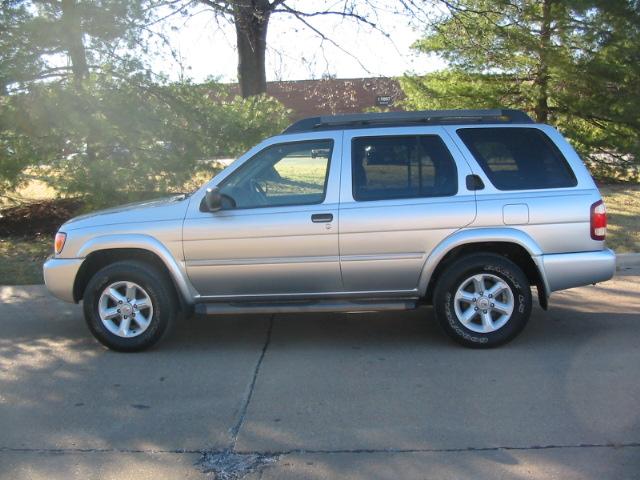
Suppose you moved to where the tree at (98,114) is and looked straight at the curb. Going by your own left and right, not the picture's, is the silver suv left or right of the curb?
right

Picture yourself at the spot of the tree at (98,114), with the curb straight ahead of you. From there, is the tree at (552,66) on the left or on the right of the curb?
left

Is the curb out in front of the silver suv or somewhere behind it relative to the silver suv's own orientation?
behind

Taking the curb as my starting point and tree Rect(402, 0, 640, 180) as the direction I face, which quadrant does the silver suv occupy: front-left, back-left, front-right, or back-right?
back-left

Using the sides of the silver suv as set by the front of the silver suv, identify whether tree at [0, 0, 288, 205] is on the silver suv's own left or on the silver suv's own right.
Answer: on the silver suv's own right

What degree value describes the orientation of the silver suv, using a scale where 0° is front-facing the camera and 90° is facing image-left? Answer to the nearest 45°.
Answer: approximately 90°

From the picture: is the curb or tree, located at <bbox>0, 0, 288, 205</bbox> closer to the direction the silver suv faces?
the tree
